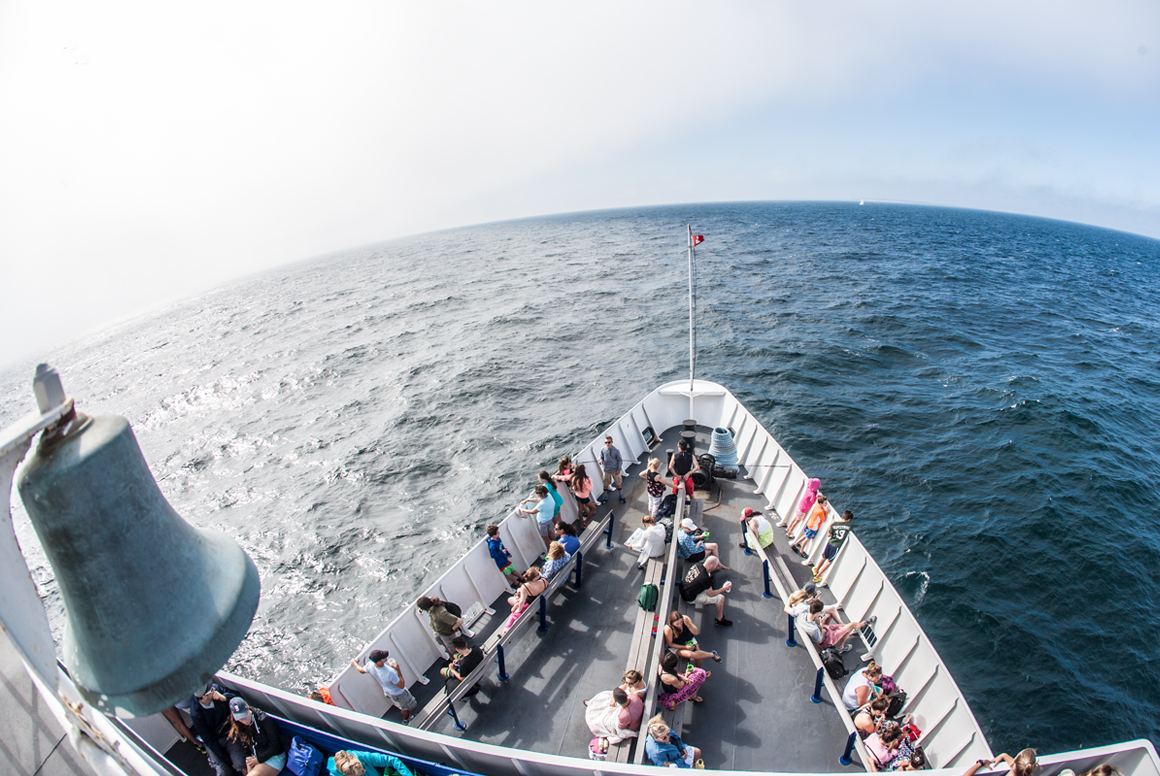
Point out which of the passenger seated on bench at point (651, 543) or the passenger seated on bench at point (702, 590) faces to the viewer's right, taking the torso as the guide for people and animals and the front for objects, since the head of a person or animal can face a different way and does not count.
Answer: the passenger seated on bench at point (702, 590)

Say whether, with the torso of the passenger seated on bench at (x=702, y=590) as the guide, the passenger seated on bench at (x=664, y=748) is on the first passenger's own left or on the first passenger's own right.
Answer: on the first passenger's own right

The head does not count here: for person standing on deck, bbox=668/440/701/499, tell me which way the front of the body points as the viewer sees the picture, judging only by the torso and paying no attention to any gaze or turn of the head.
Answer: away from the camera

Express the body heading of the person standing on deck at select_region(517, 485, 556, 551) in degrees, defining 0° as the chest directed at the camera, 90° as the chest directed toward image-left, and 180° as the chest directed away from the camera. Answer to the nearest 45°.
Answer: approximately 135°

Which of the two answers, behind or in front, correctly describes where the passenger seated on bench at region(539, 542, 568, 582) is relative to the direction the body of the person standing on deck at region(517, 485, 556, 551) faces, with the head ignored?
behind

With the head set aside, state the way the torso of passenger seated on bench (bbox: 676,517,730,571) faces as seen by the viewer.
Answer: to the viewer's right

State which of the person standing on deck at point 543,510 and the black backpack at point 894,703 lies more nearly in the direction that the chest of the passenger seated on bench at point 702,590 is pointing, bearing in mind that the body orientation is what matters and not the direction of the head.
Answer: the black backpack

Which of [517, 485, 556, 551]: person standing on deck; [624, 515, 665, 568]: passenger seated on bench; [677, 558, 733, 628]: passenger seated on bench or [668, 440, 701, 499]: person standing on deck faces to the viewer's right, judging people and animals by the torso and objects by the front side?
[677, 558, 733, 628]: passenger seated on bench

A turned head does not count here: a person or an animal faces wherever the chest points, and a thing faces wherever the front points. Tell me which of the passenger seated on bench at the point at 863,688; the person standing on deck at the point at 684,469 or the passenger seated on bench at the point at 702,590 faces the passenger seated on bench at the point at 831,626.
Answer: the passenger seated on bench at the point at 702,590

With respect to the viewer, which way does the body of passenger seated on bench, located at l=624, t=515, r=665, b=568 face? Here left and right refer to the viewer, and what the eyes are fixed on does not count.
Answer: facing to the left of the viewer

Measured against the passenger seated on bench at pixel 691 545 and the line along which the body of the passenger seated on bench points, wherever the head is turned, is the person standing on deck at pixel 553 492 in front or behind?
behind

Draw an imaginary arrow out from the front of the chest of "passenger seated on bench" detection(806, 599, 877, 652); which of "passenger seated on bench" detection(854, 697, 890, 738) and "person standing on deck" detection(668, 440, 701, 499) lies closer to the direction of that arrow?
the passenger seated on bench
